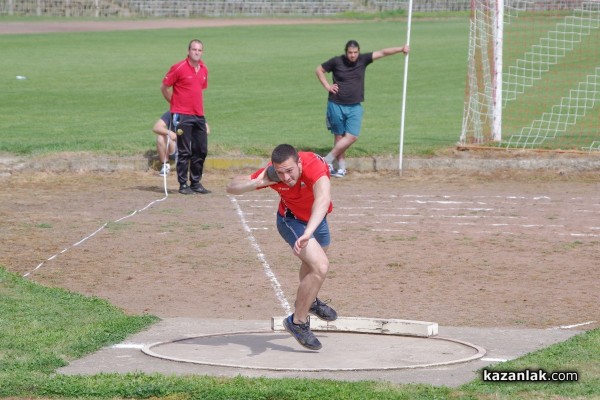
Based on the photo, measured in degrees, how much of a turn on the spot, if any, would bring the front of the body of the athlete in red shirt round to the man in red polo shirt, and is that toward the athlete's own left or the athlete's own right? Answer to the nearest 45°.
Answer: approximately 180°

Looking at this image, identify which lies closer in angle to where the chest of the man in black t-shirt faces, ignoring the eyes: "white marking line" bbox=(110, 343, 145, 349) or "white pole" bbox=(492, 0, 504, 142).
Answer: the white marking line

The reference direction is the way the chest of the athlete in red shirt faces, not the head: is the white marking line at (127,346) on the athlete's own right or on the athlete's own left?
on the athlete's own right

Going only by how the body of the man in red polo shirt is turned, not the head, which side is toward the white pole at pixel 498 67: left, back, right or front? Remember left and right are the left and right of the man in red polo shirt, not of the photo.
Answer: left

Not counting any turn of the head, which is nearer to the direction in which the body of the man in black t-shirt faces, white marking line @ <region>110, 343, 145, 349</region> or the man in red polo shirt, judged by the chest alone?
the white marking line

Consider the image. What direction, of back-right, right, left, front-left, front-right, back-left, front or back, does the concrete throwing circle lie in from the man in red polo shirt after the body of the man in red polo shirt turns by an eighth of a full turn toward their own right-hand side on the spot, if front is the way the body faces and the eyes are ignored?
front

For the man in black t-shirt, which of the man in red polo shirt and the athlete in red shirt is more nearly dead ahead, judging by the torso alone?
the athlete in red shirt

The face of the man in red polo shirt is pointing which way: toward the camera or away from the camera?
toward the camera

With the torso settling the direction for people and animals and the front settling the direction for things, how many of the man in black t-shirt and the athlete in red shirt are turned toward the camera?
2

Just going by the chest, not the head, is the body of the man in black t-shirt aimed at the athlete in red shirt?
yes

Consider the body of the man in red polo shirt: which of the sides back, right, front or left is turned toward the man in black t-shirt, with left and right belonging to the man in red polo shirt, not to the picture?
left

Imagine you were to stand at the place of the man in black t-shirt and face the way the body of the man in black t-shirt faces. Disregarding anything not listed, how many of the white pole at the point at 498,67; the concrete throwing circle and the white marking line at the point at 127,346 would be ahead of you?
2

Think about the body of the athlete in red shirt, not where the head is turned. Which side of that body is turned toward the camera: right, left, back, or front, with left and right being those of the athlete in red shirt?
front

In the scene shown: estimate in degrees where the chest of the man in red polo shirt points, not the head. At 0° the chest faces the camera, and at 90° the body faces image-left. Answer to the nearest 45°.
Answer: approximately 315°

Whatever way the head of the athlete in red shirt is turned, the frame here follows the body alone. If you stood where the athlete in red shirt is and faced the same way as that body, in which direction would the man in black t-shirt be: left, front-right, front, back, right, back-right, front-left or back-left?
back
